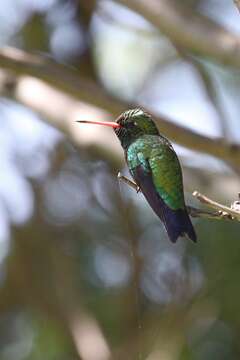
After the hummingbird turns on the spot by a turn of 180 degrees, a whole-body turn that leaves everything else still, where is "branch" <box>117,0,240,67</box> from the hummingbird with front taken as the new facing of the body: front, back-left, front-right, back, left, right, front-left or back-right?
back-left

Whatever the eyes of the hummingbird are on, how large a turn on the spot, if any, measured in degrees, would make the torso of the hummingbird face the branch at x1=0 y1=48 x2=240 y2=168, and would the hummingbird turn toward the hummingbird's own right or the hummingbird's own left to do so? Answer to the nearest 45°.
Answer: approximately 45° to the hummingbird's own right

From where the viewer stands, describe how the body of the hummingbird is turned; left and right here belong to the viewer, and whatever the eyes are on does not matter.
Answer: facing away from the viewer and to the left of the viewer
